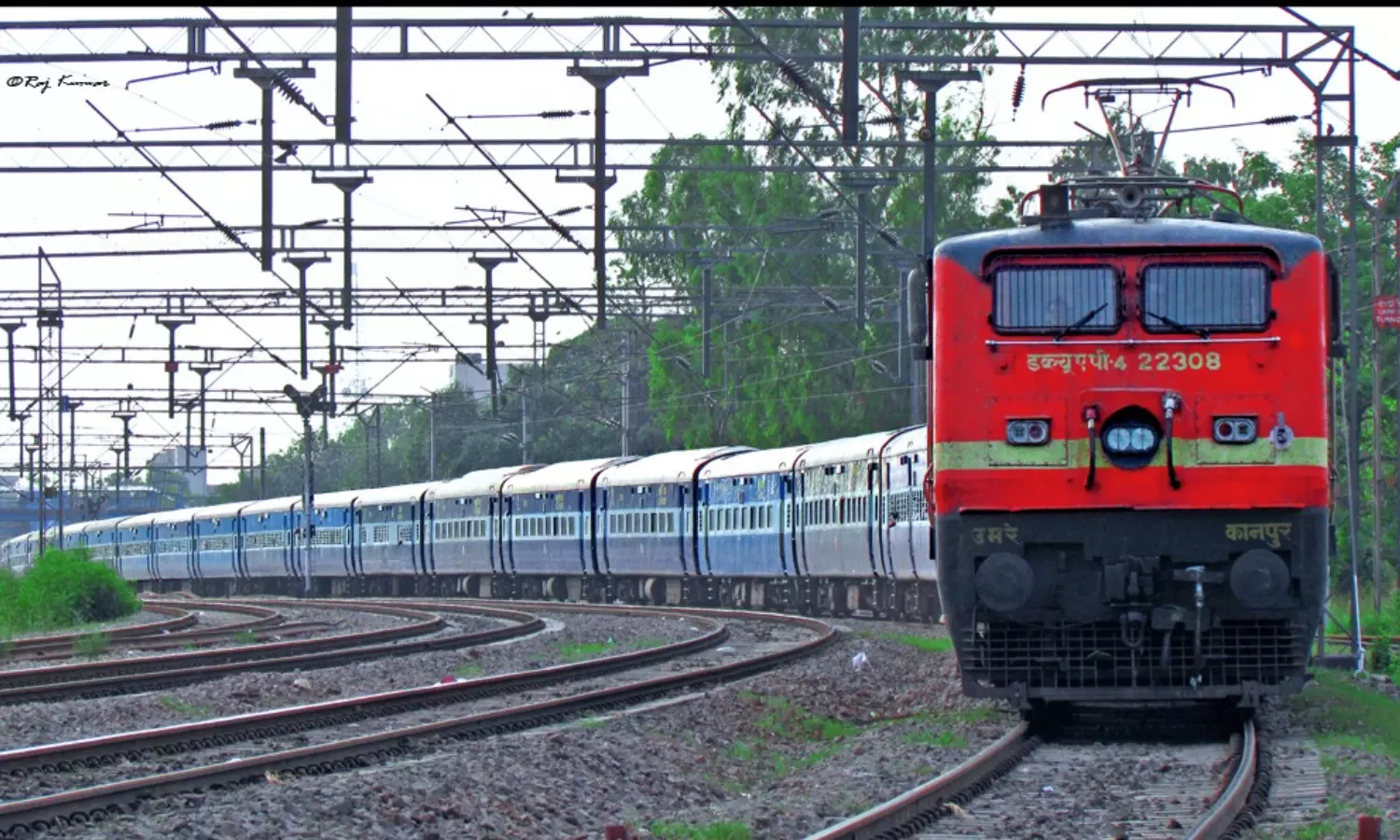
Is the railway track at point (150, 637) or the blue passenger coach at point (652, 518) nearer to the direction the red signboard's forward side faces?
the railway track

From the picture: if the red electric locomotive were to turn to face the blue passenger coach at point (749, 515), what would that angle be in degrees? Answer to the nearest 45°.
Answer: approximately 180°

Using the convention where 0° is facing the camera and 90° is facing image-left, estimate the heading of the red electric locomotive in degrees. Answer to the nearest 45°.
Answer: approximately 0°

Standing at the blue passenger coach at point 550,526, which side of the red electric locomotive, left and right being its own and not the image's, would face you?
back

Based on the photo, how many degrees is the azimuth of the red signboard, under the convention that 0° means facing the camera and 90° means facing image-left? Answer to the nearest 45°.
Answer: approximately 0°

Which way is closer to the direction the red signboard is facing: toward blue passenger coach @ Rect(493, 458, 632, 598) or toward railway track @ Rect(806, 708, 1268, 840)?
the railway track

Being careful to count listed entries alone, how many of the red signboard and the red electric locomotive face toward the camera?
2

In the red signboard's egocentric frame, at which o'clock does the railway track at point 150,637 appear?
The railway track is roughly at 2 o'clock from the red signboard.
